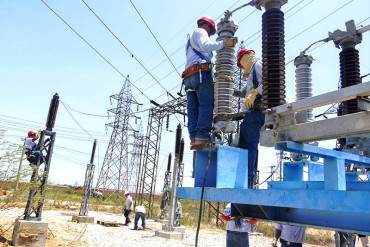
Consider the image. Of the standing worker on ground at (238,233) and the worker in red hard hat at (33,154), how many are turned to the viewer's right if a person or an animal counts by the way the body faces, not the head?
1

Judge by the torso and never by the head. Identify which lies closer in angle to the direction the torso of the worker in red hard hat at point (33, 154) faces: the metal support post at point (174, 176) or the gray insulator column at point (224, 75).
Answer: the metal support post

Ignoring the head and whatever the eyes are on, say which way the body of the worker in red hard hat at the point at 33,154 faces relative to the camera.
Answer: to the viewer's right

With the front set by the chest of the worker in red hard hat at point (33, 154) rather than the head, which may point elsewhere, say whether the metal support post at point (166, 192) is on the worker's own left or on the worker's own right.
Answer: on the worker's own left

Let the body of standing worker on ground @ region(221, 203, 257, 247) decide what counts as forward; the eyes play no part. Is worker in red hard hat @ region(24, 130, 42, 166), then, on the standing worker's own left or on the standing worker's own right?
on the standing worker's own left

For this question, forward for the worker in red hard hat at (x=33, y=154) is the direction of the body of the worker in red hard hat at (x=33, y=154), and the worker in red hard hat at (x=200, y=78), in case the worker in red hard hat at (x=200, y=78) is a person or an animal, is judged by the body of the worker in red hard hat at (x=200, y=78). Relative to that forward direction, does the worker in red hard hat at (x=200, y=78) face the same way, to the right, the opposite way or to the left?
the same way

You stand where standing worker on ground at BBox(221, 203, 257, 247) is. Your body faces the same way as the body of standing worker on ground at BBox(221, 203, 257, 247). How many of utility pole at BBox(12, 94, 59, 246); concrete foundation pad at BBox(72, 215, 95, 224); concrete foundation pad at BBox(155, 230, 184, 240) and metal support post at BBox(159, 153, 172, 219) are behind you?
0

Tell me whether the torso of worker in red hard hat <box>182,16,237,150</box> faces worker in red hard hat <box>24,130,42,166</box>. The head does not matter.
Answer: no

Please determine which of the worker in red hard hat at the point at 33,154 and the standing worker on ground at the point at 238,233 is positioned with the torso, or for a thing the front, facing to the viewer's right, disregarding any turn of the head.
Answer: the worker in red hard hat

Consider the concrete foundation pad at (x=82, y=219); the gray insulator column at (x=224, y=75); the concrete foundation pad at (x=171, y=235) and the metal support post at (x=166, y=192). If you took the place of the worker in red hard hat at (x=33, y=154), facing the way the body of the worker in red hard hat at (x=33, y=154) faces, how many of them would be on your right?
1

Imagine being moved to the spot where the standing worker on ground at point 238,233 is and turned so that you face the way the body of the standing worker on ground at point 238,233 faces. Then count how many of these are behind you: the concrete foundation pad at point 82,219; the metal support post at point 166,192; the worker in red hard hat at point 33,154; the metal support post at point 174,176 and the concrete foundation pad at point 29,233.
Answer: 0

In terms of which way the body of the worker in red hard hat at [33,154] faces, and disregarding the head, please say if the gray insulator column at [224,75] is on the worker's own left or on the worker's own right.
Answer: on the worker's own right

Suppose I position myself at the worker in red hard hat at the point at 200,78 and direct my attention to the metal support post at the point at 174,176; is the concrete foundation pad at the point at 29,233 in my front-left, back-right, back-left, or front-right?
front-left

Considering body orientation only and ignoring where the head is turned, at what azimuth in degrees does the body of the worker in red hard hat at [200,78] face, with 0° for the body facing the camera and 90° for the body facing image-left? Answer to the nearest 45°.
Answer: approximately 225°

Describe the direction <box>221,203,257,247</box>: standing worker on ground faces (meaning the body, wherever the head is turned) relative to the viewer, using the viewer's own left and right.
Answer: facing away from the viewer
